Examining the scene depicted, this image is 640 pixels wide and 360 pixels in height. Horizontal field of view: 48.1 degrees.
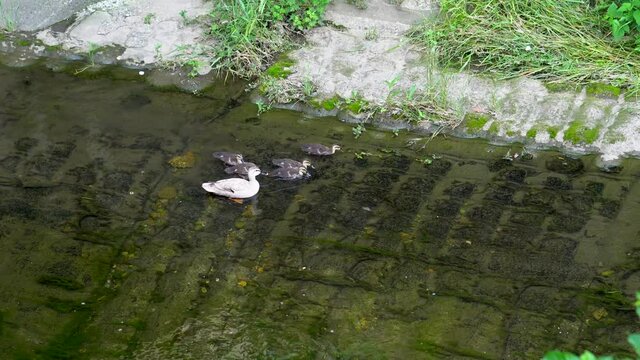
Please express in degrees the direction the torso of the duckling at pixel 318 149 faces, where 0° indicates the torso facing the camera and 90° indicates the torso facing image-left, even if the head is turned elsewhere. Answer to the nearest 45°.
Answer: approximately 270°

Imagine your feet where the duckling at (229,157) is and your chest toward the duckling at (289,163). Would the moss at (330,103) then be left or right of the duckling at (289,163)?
left

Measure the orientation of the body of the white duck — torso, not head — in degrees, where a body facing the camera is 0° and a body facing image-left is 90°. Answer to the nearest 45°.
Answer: approximately 270°

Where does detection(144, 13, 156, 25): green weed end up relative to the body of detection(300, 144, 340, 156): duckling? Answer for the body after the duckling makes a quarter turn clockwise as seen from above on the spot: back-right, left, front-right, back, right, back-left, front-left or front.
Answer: back-right

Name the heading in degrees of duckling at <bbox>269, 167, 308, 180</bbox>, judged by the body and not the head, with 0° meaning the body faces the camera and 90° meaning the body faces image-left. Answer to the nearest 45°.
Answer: approximately 270°

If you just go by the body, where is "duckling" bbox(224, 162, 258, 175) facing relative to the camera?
to the viewer's right

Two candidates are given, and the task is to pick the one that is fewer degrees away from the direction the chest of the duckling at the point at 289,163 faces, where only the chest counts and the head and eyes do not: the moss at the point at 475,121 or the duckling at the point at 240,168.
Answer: the moss

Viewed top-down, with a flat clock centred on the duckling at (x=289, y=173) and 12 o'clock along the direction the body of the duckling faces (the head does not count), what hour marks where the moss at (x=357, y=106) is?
The moss is roughly at 10 o'clock from the duckling.

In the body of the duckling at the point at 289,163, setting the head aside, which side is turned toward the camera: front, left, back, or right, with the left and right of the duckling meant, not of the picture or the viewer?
right
